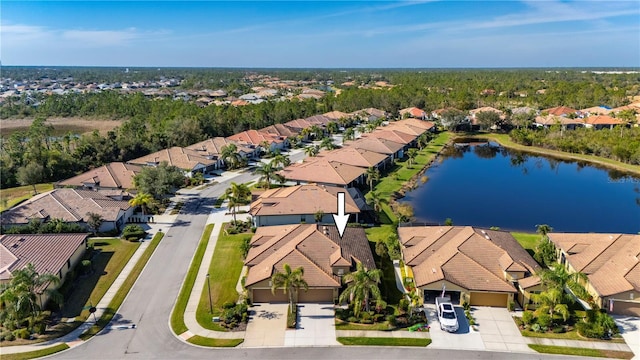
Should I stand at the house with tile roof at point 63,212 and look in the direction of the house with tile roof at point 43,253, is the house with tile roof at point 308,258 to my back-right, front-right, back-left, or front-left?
front-left

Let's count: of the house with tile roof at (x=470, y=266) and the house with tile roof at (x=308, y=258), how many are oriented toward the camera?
2

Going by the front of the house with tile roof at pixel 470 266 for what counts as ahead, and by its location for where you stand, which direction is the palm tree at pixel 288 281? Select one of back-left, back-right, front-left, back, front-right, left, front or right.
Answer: front-right

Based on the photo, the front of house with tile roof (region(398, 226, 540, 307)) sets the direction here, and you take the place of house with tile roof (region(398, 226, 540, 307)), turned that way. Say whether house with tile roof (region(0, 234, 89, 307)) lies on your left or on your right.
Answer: on your right

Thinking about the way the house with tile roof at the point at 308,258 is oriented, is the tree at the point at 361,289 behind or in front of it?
in front

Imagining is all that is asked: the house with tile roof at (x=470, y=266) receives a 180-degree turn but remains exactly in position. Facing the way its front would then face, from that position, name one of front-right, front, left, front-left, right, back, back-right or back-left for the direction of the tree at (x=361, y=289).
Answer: back-left

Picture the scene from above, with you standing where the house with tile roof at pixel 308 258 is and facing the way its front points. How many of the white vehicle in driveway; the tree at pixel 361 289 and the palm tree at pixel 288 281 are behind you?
0

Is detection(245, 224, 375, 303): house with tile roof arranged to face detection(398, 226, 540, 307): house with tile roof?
no

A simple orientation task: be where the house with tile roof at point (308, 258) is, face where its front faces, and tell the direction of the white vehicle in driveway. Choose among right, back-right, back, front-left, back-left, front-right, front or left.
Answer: front-left

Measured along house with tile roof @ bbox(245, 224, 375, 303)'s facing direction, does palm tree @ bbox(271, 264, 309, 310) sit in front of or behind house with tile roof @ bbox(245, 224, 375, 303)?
in front

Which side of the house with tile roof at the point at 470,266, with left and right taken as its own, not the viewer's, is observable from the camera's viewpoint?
front

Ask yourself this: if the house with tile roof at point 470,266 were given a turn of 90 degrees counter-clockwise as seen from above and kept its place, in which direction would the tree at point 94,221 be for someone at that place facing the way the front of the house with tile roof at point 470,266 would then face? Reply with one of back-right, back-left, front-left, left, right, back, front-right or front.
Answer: back

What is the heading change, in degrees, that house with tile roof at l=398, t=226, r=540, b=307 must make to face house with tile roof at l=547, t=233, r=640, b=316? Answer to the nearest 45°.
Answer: approximately 90° to its left

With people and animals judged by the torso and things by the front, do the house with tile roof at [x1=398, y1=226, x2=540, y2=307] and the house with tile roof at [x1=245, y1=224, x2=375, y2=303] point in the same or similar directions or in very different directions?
same or similar directions

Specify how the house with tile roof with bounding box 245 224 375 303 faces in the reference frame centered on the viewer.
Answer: facing the viewer

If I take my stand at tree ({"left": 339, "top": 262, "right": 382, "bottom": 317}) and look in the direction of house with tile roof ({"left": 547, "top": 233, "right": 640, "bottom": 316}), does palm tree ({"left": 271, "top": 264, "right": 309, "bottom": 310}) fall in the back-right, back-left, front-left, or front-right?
back-left

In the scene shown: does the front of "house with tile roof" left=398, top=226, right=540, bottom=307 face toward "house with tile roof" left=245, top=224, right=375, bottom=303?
no
